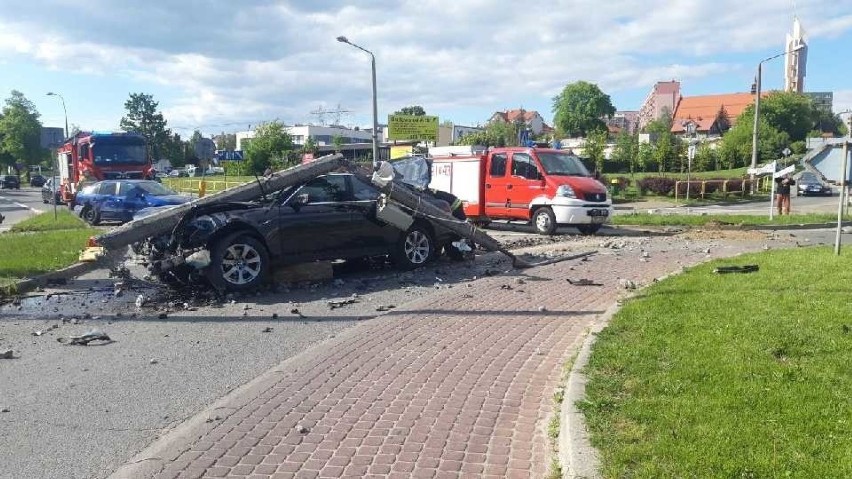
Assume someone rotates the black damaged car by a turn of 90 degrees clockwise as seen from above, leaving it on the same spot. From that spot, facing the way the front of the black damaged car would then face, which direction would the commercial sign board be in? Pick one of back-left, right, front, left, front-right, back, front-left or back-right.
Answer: front-right

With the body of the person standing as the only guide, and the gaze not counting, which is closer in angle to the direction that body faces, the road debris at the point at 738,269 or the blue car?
the road debris

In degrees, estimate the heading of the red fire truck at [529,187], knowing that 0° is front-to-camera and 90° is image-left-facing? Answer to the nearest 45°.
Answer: approximately 315°

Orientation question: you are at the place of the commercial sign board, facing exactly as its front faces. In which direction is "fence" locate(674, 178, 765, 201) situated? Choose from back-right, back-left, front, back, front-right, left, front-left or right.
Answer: front-left

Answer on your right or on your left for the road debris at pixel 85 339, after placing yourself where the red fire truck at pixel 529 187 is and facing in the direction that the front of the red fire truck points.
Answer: on your right

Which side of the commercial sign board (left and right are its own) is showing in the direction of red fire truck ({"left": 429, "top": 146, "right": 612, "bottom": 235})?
front

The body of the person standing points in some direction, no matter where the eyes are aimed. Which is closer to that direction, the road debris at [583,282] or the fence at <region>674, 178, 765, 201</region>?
the road debris

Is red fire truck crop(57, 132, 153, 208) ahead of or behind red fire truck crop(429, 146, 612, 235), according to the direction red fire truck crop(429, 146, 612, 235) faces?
behind

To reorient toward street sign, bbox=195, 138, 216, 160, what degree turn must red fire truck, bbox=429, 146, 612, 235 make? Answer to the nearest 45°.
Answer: approximately 180°

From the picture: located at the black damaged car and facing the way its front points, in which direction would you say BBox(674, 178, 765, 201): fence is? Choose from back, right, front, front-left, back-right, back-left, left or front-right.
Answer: back
